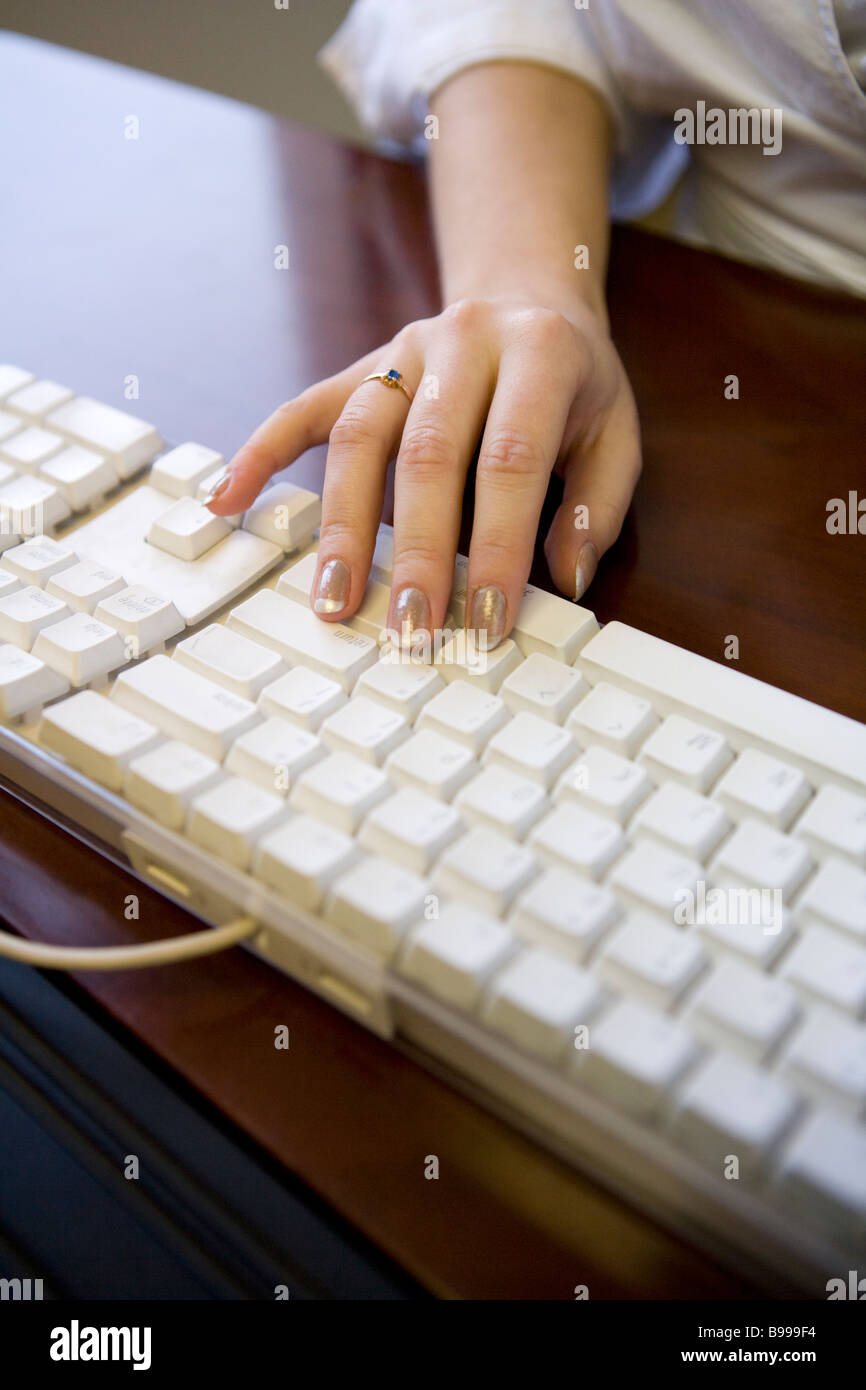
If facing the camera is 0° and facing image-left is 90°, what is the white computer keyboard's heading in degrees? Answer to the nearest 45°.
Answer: approximately 225°
